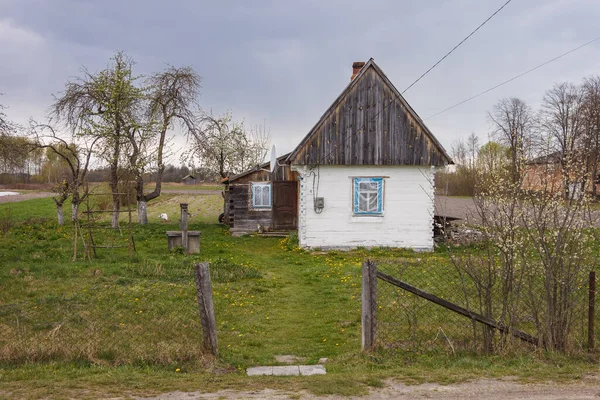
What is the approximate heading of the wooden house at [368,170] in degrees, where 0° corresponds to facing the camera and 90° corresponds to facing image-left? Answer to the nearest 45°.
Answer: approximately 0°

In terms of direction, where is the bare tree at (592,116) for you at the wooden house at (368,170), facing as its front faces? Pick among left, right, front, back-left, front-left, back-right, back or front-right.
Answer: back-left

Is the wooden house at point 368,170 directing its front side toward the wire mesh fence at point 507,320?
yes

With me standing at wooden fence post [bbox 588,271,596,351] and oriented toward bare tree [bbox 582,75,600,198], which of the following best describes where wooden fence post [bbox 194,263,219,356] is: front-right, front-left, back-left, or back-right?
back-left

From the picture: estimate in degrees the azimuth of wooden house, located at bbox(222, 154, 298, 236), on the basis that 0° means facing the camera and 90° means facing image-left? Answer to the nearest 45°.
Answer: approximately 0°
